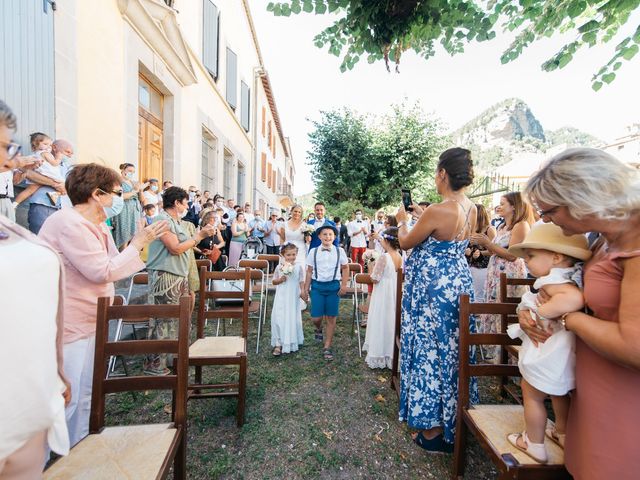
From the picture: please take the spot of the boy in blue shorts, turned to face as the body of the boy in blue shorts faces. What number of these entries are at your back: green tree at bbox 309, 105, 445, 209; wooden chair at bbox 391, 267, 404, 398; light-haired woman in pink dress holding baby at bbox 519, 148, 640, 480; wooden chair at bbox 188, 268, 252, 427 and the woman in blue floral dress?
1

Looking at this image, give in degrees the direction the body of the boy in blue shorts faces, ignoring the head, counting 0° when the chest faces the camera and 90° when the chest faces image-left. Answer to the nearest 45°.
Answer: approximately 0°

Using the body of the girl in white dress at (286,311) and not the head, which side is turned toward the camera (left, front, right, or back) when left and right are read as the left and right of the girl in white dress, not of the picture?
front

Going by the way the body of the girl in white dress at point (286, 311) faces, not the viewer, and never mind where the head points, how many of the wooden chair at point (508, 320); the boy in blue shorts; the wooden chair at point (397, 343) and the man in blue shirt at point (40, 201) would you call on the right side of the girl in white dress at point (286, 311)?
1

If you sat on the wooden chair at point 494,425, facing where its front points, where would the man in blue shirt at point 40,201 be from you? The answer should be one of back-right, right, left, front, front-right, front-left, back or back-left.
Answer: back-right

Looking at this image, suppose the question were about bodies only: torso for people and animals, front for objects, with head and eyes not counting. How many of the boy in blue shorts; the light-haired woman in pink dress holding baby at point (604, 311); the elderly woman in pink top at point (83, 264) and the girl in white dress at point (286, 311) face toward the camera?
2

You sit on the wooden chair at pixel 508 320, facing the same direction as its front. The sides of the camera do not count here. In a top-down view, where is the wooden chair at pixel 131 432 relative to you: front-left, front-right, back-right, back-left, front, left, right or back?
right

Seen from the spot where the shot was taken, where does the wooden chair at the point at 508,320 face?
facing the viewer and to the right of the viewer

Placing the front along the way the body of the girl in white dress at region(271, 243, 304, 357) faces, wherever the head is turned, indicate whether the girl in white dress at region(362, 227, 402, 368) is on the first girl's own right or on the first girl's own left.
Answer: on the first girl's own left

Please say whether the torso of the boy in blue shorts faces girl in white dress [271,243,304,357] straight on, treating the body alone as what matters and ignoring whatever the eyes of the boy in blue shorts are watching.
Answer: no

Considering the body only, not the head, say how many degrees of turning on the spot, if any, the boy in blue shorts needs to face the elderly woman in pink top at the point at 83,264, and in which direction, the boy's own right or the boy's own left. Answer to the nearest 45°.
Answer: approximately 45° to the boy's own right

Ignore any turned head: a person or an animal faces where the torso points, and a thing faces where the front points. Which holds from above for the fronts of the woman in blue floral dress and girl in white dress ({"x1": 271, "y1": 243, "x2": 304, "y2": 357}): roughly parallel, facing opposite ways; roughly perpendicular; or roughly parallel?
roughly parallel, facing opposite ways

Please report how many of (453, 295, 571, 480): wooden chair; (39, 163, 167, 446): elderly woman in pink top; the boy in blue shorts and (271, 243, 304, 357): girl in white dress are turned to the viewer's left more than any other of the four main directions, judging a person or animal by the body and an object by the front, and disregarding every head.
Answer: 0

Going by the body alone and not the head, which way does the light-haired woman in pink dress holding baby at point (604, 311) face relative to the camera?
to the viewer's left

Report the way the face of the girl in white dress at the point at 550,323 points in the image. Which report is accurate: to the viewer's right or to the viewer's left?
to the viewer's left

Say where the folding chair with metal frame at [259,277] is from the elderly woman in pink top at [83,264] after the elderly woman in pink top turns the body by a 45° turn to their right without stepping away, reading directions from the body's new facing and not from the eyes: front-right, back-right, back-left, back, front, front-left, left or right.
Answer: left

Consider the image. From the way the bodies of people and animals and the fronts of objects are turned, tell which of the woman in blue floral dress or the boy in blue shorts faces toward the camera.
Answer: the boy in blue shorts

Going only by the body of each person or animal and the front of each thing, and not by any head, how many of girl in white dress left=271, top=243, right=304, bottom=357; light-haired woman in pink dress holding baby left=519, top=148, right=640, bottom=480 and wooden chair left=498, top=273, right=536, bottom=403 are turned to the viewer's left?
1

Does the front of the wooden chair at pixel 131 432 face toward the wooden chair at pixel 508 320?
no

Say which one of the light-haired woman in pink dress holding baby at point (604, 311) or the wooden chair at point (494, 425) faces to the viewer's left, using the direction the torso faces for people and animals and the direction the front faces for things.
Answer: the light-haired woman in pink dress holding baby

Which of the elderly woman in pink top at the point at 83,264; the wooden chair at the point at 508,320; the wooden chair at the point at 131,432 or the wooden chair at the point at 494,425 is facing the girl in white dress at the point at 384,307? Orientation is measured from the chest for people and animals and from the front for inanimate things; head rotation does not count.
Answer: the elderly woman in pink top

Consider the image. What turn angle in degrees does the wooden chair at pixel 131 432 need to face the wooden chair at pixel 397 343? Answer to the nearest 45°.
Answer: approximately 135° to its left
